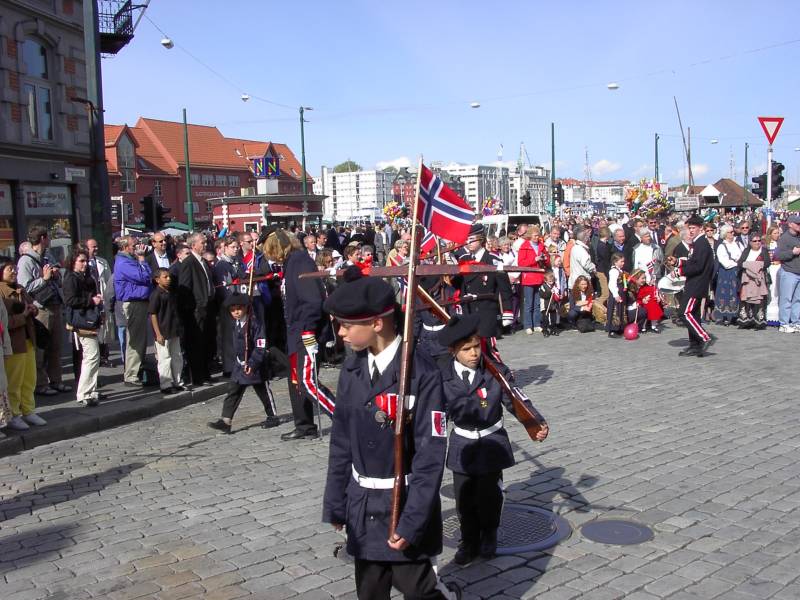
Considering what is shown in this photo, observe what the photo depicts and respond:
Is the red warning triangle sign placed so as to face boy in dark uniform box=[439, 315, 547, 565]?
yes

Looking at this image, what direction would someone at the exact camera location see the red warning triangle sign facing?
facing the viewer

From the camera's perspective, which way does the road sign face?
toward the camera

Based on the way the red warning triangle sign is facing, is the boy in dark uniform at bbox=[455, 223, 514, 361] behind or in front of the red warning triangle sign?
in front

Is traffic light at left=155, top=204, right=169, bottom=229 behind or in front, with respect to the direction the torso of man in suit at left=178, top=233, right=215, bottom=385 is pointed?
behind

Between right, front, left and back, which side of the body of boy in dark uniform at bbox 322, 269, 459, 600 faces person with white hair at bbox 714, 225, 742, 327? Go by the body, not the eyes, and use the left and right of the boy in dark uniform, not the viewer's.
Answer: back

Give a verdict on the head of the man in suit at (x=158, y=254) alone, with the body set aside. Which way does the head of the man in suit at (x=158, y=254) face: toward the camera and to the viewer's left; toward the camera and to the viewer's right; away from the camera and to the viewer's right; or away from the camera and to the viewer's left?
toward the camera and to the viewer's right

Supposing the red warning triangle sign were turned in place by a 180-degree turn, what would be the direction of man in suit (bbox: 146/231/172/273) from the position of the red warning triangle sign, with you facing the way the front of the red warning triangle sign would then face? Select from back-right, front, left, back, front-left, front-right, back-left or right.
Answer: back-left

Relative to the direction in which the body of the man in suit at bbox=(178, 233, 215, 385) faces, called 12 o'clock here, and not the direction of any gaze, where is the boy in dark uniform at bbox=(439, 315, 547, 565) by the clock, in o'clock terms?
The boy in dark uniform is roughly at 1 o'clock from the man in suit.

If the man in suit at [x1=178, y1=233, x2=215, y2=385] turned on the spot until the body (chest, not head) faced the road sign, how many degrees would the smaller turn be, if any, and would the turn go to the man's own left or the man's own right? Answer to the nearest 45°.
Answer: approximately 90° to the man's own left

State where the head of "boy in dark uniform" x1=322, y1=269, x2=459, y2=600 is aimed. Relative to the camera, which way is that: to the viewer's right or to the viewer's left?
to the viewer's left

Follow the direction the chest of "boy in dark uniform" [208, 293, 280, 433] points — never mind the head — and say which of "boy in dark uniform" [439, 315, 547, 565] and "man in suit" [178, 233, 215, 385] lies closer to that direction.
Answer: the boy in dark uniform

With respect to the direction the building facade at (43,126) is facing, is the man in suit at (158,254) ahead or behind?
ahead
